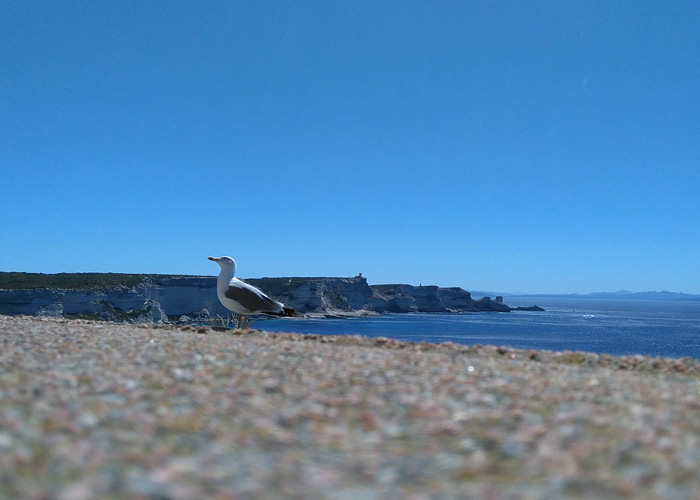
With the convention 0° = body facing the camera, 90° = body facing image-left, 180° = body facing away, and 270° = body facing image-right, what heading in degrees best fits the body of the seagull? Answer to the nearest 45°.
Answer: approximately 90°
